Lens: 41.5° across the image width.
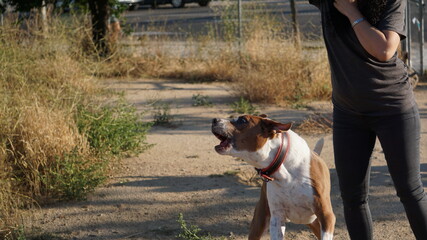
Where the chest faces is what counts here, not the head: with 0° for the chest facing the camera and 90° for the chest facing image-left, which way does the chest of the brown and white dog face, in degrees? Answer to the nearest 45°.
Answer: approximately 45°

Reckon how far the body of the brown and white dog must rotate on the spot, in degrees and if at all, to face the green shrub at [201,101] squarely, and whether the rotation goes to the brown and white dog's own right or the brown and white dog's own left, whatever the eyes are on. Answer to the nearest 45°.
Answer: approximately 135° to the brown and white dog's own right

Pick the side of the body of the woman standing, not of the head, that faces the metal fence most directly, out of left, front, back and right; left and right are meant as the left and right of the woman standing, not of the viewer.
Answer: back

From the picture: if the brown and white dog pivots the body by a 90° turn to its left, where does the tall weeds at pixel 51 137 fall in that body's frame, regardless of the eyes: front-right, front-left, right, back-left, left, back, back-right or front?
back

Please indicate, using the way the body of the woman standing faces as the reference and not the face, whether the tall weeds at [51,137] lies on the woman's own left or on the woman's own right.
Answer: on the woman's own right

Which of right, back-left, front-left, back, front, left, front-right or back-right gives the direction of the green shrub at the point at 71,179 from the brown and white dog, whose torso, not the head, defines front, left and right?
right

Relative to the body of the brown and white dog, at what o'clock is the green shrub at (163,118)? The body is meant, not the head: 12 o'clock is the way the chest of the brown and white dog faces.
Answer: The green shrub is roughly at 4 o'clock from the brown and white dog.

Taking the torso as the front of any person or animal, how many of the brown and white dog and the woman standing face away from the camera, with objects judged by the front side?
0
